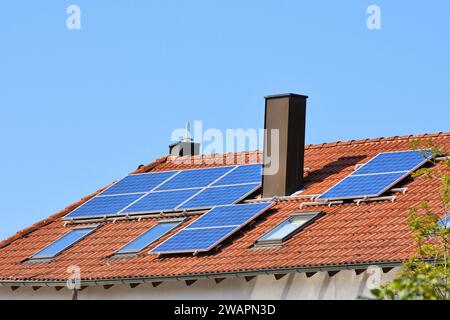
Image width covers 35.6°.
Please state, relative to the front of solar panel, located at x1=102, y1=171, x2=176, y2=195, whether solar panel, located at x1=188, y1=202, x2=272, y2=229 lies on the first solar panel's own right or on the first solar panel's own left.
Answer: on the first solar panel's own left

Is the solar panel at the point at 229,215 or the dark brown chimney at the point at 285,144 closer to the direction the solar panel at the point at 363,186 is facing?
the solar panel

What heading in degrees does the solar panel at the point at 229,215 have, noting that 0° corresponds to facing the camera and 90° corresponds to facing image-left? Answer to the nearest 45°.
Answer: approximately 45°

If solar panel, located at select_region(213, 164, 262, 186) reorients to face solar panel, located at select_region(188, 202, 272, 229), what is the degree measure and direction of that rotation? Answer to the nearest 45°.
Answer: approximately 45° to its left

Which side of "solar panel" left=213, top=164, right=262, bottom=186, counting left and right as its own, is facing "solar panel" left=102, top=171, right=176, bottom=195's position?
right

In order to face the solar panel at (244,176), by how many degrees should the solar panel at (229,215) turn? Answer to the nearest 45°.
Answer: approximately 135° to its right

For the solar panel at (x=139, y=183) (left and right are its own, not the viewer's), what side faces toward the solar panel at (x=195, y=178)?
left

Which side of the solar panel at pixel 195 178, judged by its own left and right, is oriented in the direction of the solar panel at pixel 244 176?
left

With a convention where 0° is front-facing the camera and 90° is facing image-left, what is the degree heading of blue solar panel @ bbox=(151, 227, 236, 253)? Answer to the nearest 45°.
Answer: approximately 45°
